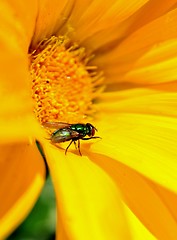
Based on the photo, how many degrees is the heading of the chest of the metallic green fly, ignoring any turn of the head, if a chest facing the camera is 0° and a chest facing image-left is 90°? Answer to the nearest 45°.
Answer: approximately 270°
